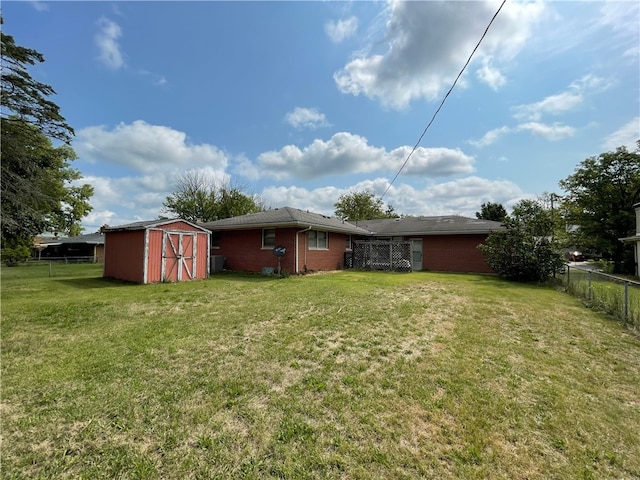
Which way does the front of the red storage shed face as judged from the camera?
facing the viewer and to the right of the viewer

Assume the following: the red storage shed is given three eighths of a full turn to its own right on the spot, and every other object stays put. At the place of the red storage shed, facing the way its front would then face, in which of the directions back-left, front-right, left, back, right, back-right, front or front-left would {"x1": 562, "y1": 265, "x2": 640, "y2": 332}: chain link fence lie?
back-left

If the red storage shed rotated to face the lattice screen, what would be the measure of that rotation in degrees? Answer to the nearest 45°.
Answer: approximately 45° to its left

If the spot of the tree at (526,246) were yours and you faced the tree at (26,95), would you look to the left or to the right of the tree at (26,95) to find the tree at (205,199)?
right
